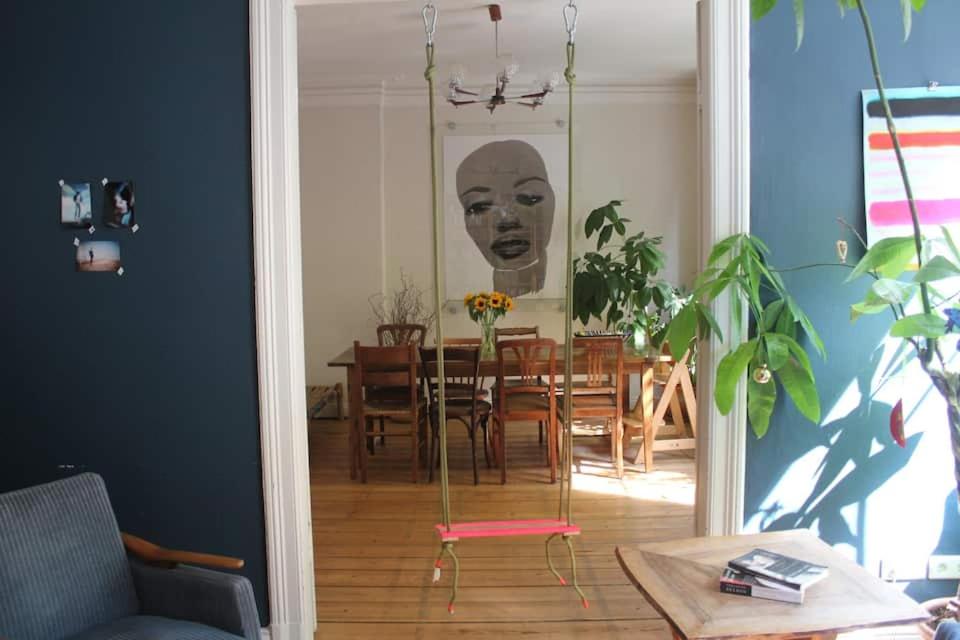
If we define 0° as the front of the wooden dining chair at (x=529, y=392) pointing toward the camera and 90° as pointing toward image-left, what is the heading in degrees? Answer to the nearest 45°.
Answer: approximately 180°

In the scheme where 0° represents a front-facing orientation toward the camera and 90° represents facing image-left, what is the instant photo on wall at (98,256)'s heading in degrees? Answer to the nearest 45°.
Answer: approximately 0°

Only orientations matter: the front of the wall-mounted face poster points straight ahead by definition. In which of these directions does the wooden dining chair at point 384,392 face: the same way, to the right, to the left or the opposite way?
the opposite way

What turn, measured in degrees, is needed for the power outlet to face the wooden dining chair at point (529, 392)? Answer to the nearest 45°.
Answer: approximately 135° to its right

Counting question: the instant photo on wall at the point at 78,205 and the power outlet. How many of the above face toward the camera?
2

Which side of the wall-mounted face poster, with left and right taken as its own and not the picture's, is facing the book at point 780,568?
front

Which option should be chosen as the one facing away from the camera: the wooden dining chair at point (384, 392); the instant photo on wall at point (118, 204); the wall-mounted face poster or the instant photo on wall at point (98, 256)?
the wooden dining chair

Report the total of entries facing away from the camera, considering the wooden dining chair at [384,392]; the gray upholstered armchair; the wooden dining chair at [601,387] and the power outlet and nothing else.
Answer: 2

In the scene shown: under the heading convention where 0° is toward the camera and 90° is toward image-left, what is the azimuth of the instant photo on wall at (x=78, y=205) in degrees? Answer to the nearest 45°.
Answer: approximately 0°

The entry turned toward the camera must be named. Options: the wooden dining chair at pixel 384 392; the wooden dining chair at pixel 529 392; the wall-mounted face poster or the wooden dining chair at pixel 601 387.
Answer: the wall-mounted face poster

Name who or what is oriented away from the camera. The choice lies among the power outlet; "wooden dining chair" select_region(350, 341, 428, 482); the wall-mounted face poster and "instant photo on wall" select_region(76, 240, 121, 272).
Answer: the wooden dining chair

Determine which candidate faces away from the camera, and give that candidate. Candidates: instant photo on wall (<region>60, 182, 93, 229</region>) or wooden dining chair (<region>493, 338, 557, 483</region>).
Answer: the wooden dining chair

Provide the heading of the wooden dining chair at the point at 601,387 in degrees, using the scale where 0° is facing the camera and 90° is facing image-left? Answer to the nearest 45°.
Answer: approximately 180°

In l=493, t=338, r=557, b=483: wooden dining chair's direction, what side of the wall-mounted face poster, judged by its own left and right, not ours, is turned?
front

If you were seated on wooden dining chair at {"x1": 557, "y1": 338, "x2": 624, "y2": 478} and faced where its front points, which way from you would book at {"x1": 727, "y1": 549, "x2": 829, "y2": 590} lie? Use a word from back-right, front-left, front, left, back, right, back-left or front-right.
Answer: back

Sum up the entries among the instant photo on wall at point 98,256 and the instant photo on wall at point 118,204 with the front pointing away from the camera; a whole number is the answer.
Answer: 0
